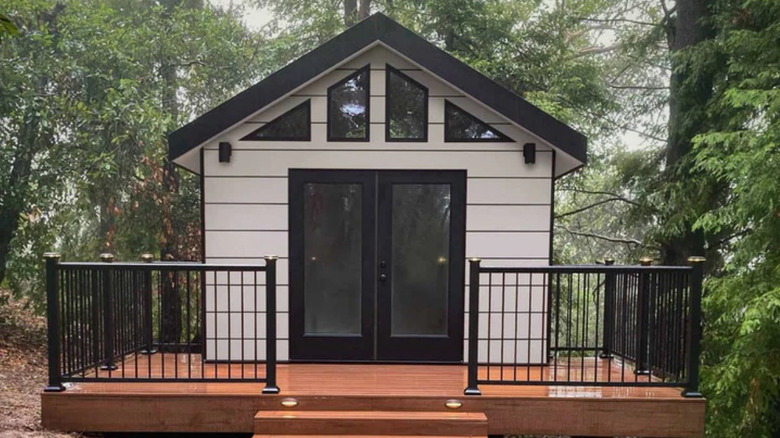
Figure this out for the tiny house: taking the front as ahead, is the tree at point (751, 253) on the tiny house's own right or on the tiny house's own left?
on the tiny house's own left

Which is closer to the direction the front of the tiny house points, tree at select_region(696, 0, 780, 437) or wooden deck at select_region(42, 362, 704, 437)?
the wooden deck

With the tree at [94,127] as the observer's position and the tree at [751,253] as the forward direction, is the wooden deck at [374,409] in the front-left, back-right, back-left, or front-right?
front-right

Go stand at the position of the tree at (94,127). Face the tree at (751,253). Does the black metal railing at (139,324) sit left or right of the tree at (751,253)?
right

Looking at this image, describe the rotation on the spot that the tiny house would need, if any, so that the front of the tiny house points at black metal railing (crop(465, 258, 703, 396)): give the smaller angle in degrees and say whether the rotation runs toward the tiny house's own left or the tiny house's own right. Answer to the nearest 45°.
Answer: approximately 90° to the tiny house's own left

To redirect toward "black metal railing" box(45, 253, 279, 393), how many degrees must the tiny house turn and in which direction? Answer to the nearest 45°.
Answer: approximately 90° to its right

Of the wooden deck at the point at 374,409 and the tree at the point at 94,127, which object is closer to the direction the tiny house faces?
the wooden deck

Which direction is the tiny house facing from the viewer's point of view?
toward the camera

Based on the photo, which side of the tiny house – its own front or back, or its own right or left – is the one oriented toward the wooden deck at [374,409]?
front

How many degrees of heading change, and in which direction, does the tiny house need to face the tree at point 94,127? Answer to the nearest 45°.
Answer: approximately 135° to its right

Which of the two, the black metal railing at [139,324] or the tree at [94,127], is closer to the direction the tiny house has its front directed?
the black metal railing
